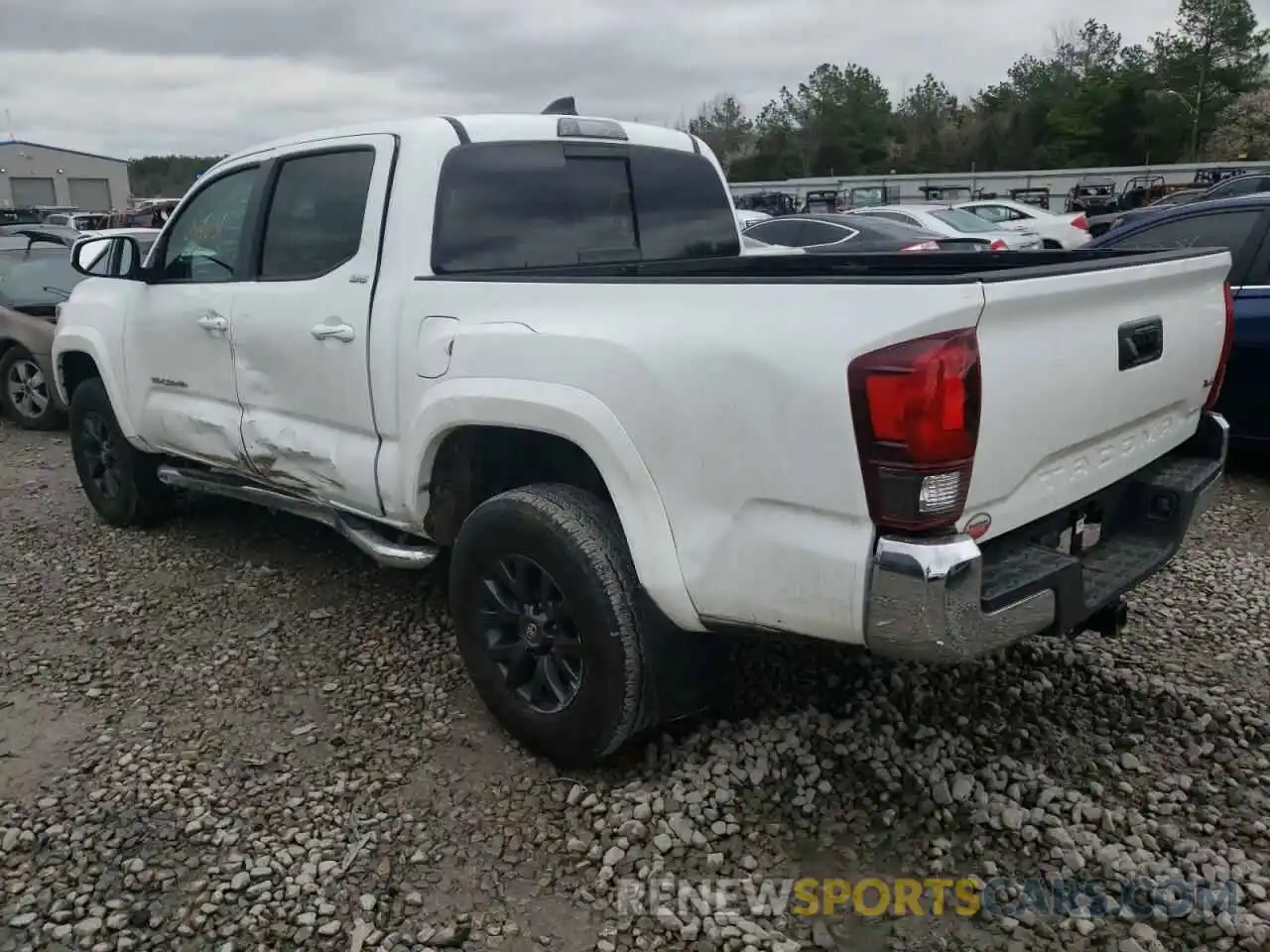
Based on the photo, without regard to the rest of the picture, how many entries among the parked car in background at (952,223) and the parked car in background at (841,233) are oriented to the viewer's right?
0

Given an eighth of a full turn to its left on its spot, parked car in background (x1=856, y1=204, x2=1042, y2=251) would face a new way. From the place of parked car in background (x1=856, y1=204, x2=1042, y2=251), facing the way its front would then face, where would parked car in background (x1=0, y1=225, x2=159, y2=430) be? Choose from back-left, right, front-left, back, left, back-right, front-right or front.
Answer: front-left

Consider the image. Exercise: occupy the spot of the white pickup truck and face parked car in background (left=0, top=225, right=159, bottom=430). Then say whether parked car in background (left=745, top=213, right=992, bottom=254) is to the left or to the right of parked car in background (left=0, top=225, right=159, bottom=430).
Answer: right

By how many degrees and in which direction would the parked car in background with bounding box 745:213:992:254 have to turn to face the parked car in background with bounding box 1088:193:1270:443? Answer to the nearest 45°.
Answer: approximately 135° to its left

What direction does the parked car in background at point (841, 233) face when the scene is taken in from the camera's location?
facing away from the viewer and to the left of the viewer

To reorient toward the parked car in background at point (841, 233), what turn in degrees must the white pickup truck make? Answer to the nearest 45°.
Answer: approximately 45° to its right

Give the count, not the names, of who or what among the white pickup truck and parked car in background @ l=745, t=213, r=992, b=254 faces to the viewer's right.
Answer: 0

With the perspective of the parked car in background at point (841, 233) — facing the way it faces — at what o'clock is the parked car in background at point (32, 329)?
the parked car in background at point (32, 329) is roughly at 9 o'clock from the parked car in background at point (841, 233).
